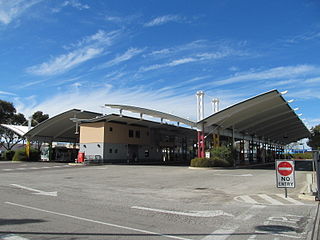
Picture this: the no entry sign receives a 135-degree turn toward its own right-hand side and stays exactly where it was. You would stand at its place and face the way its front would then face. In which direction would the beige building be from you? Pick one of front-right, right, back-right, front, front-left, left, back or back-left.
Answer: front

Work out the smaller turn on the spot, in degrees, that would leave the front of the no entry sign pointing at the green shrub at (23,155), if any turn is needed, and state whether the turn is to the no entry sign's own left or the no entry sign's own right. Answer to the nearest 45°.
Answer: approximately 135° to the no entry sign's own right

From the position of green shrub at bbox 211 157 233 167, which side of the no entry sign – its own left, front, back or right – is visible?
back

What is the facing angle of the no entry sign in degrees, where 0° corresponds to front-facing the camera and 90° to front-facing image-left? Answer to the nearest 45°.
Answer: approximately 0°

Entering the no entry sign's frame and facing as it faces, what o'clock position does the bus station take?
The bus station is roughly at 5 o'clock from the no entry sign.
